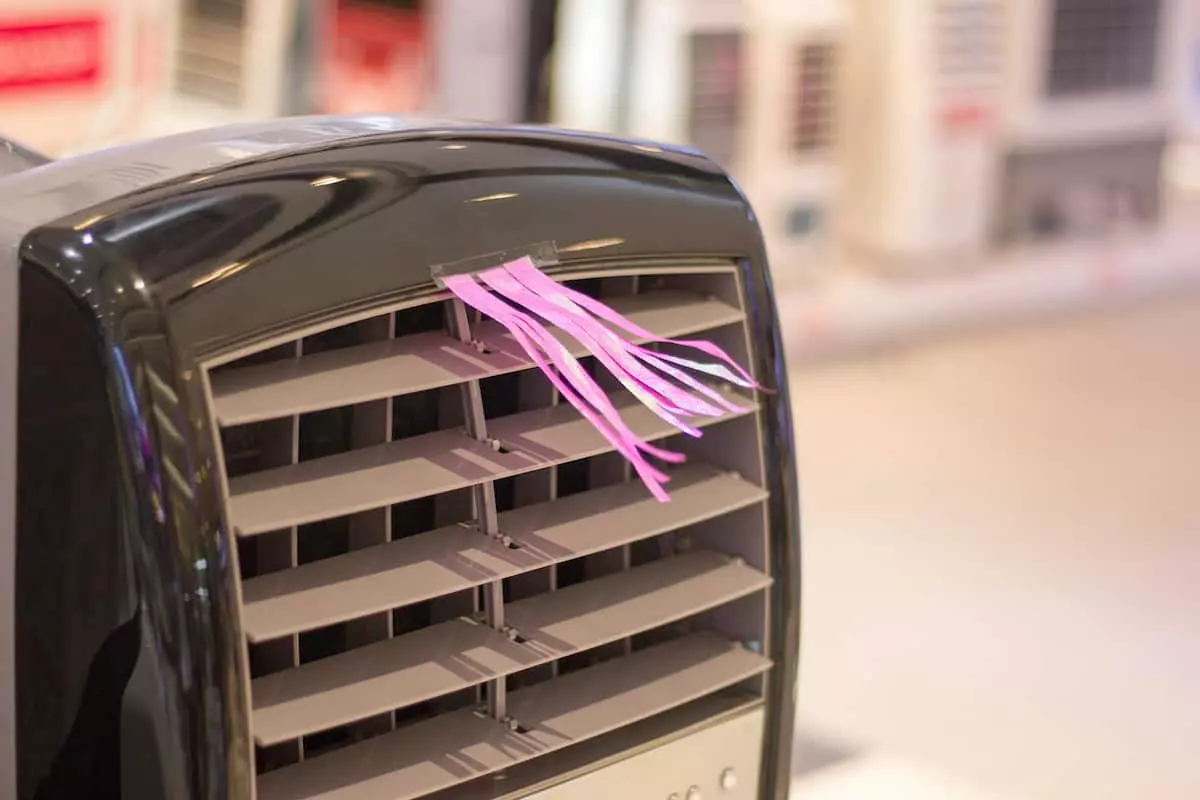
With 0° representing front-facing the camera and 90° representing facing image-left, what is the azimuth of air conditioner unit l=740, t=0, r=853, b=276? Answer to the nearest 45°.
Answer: approximately 315°

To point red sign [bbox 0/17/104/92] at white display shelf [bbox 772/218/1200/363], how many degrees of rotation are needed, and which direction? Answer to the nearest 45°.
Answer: approximately 135° to its left

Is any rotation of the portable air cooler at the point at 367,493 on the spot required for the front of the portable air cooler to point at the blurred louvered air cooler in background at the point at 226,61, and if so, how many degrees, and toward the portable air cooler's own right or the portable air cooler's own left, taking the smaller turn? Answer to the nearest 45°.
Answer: approximately 135° to the portable air cooler's own left

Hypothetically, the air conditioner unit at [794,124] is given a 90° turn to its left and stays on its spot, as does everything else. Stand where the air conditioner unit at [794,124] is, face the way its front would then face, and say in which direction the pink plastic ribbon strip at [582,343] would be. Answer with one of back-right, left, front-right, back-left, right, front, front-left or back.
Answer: back-right

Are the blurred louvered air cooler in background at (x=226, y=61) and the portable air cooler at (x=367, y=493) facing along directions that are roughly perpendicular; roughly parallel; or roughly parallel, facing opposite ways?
roughly parallel

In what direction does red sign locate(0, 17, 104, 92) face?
toward the camera

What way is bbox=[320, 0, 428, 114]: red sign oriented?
toward the camera

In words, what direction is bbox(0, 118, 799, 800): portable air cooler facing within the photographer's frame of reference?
facing the viewer and to the right of the viewer

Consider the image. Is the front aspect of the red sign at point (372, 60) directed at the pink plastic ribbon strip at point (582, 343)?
yes

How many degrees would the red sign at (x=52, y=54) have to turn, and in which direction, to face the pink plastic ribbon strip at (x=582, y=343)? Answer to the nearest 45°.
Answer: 0° — it already faces it

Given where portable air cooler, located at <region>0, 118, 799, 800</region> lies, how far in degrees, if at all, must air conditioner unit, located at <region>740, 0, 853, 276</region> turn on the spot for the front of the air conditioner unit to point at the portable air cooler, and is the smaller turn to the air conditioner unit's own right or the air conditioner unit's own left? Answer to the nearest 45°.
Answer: approximately 45° to the air conditioner unit's own right
